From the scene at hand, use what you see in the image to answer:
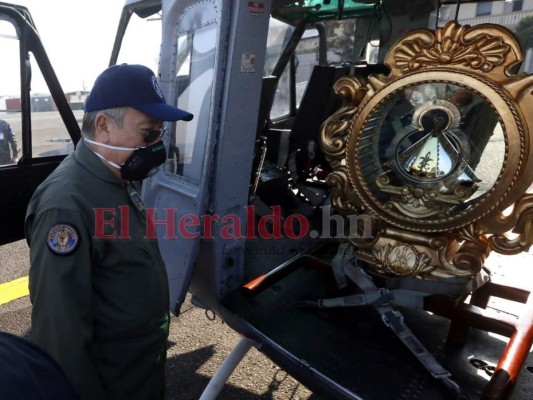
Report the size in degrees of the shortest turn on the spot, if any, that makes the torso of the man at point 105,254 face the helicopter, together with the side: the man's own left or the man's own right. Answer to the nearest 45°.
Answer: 0° — they already face it

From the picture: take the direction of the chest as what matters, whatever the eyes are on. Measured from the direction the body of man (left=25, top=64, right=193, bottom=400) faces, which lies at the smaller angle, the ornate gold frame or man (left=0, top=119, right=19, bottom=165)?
the ornate gold frame

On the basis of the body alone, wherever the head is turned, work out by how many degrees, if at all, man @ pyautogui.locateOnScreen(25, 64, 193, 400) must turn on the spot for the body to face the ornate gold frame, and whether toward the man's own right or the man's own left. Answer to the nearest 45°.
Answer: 0° — they already face it

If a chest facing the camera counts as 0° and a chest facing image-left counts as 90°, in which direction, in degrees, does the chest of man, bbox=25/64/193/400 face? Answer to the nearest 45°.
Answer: approximately 270°

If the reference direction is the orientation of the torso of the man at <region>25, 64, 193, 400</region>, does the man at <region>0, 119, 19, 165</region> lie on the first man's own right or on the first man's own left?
on the first man's own left
